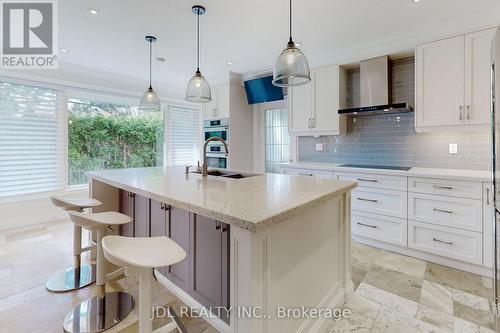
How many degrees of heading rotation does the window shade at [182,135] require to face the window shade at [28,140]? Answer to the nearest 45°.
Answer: approximately 90° to its right

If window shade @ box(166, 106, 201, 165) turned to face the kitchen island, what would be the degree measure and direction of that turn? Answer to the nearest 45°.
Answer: approximately 45° to its right

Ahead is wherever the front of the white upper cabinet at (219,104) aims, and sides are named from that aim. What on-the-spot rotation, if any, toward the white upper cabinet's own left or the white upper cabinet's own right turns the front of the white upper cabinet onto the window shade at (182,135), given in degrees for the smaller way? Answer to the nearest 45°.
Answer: approximately 90° to the white upper cabinet's own right

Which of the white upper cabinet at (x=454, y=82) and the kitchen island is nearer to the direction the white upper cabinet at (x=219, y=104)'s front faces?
the kitchen island

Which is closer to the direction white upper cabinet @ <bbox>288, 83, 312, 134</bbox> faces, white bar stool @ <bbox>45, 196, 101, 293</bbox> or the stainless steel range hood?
the white bar stool

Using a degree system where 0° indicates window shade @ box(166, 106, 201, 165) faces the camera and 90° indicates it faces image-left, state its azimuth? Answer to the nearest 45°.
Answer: approximately 315°
